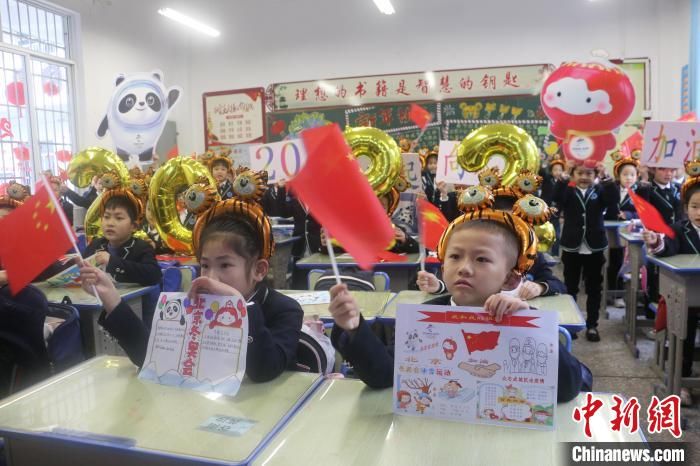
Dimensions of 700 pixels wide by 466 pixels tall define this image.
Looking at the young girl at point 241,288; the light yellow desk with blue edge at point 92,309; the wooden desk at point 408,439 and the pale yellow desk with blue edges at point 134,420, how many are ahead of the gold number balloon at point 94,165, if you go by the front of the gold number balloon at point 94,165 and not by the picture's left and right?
4

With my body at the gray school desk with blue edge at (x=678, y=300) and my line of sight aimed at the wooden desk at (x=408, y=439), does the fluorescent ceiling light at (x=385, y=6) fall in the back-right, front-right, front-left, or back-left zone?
back-right

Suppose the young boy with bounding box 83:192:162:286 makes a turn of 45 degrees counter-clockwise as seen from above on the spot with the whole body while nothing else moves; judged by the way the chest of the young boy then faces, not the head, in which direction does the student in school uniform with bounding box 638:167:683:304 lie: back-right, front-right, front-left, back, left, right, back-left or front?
left

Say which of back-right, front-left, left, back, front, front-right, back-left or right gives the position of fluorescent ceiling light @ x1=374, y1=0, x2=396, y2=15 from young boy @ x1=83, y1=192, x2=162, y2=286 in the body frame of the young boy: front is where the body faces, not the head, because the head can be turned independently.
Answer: back

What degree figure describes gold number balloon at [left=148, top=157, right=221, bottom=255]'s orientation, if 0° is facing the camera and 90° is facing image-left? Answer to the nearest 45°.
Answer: approximately 0°

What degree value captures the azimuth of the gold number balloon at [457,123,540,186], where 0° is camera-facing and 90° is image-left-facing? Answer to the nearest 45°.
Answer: approximately 0°

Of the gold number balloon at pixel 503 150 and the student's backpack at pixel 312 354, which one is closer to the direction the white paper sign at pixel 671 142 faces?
the student's backpack

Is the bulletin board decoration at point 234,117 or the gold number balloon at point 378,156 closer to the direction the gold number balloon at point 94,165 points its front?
the gold number balloon

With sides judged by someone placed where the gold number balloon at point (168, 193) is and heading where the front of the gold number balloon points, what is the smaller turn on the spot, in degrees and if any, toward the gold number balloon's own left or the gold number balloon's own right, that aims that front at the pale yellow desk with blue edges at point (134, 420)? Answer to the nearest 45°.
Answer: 0° — it already faces it

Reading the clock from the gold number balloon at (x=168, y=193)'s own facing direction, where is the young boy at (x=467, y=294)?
The young boy is roughly at 11 o'clock from the gold number balloon.
